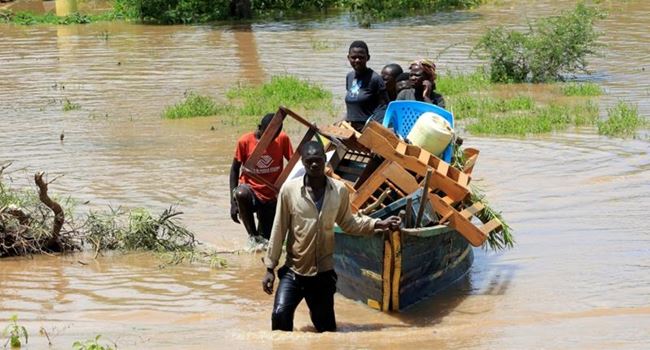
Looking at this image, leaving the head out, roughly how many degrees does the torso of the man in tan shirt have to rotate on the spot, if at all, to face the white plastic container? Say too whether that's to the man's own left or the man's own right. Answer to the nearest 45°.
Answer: approximately 135° to the man's own left

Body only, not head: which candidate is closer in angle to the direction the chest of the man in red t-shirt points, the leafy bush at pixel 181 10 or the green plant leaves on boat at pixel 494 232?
the green plant leaves on boat

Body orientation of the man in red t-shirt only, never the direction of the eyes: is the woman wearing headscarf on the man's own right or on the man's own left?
on the man's own left

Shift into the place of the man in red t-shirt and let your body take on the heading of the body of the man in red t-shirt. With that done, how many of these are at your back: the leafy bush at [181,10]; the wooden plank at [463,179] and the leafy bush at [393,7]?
2

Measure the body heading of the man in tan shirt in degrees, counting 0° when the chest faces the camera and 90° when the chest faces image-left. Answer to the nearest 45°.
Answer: approximately 0°

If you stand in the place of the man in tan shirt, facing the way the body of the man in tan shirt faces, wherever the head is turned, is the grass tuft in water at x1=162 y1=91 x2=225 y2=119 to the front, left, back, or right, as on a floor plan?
back

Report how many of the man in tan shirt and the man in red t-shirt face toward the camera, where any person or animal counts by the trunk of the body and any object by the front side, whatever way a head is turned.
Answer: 2

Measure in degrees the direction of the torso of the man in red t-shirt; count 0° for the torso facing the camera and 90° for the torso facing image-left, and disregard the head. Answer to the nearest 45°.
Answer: approximately 0°

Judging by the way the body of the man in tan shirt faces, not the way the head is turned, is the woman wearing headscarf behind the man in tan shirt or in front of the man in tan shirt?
behind

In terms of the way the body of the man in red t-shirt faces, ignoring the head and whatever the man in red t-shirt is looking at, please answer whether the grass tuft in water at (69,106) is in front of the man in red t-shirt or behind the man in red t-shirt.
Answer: behind
